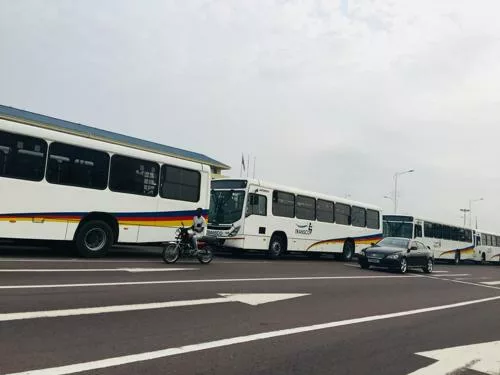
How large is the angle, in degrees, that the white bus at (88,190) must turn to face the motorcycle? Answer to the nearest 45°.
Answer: approximately 135° to its left

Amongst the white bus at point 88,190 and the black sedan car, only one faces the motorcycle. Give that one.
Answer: the black sedan car

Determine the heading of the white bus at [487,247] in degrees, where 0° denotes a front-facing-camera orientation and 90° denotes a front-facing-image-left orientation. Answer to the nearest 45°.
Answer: approximately 45°

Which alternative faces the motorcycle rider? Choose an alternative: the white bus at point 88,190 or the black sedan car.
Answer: the black sedan car

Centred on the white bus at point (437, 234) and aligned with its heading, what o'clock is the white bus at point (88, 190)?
the white bus at point (88, 190) is roughly at 11 o'clock from the white bus at point (437, 234).

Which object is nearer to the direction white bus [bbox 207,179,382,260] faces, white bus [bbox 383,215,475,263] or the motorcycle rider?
the motorcycle rider

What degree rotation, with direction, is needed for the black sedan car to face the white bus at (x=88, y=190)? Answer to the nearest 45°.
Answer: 0° — it already faces it
